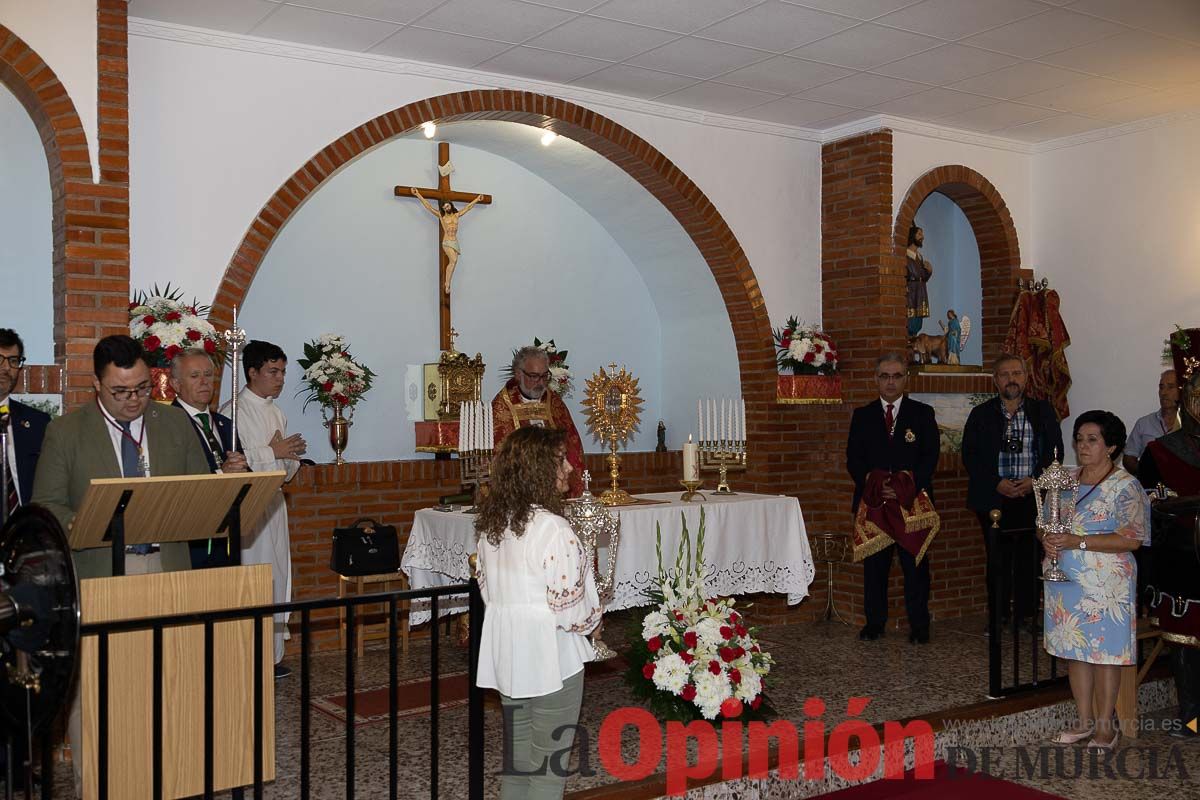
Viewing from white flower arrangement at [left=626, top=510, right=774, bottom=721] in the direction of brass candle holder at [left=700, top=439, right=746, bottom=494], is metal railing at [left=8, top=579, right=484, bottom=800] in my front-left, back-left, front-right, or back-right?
back-left

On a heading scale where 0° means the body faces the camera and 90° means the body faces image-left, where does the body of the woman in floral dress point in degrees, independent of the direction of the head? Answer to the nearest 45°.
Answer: approximately 45°

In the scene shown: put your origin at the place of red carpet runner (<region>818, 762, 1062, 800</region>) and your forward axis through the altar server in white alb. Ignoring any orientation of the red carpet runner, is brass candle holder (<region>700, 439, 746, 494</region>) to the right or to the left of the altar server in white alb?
right

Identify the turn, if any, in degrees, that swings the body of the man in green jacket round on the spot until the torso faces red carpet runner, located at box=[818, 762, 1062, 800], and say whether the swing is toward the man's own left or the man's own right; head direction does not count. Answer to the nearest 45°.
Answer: approximately 45° to the man's own left

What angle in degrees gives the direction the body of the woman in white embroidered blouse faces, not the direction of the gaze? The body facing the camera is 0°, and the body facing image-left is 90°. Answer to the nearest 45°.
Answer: approximately 225°

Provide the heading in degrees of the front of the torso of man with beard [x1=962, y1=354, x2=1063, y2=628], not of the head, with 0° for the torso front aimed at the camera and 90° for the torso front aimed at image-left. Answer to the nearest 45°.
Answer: approximately 0°

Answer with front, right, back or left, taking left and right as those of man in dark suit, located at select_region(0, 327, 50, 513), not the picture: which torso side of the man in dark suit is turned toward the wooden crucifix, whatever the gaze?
left

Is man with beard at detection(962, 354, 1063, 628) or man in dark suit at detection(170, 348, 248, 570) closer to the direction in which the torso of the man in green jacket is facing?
the man with beard

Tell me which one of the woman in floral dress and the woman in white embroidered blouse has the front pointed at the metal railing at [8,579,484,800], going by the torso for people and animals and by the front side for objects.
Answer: the woman in floral dress

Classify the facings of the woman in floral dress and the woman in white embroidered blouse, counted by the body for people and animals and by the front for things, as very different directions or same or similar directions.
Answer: very different directions

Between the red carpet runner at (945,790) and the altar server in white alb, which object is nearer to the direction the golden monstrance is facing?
the red carpet runner
